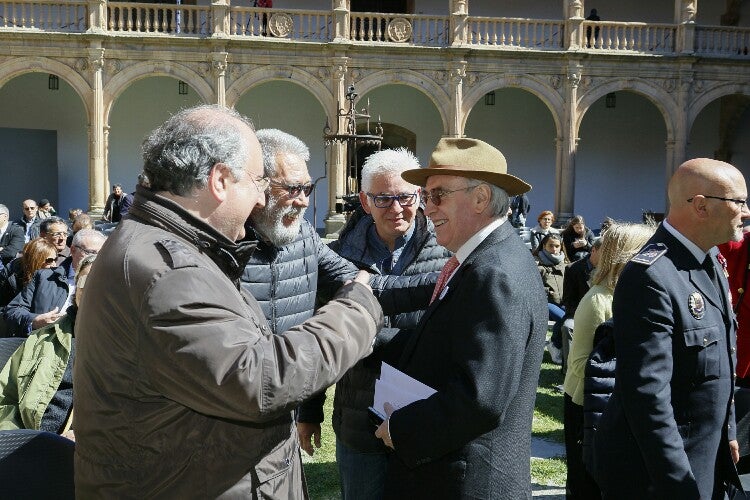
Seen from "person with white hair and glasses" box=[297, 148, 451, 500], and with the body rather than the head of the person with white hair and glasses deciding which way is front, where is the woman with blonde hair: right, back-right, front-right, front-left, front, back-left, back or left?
back-left

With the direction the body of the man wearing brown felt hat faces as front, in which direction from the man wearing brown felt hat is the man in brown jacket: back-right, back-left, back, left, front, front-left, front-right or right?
front-left

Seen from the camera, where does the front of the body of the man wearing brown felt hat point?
to the viewer's left

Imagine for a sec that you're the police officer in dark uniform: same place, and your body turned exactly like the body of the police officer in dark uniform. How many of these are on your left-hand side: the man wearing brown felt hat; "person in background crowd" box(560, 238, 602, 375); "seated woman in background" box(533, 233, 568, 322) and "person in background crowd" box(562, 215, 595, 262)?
3

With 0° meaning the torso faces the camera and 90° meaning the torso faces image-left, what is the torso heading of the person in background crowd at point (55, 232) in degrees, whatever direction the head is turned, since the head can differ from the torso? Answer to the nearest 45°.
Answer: approximately 315°

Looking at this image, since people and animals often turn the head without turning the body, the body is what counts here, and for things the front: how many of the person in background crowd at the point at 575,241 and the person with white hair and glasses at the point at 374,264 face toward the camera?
2

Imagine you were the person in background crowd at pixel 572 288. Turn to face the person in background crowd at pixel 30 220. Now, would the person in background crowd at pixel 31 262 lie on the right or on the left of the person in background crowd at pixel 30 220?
left

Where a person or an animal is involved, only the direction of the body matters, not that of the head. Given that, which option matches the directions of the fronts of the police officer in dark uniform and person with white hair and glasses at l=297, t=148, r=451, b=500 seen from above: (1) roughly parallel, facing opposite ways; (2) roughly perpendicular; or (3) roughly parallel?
roughly perpendicular

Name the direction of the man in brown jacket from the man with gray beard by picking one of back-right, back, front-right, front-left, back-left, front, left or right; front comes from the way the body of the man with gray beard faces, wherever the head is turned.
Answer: front-right
